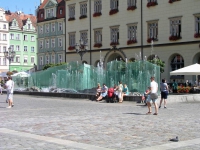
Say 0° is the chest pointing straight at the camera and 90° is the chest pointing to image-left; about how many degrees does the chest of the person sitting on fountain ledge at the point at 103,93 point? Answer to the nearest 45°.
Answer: approximately 45°
